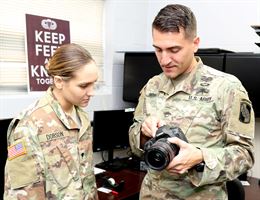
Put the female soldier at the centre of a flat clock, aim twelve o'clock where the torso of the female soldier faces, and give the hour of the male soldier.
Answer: The male soldier is roughly at 11 o'clock from the female soldier.

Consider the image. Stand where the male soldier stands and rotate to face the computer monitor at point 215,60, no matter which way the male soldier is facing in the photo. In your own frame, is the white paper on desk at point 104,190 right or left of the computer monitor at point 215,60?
left

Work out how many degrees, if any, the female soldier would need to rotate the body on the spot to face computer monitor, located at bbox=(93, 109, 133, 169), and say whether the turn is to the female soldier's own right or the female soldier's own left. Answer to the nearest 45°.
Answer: approximately 135° to the female soldier's own left

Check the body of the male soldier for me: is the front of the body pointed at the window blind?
no

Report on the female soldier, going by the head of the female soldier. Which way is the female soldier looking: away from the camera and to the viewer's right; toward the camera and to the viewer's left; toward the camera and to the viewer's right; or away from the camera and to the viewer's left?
toward the camera and to the viewer's right

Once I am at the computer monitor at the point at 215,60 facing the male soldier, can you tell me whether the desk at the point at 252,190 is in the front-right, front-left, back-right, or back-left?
front-left

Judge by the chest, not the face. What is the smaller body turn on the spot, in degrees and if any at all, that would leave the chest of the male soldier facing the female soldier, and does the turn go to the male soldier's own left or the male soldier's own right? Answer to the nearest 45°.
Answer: approximately 45° to the male soldier's own right

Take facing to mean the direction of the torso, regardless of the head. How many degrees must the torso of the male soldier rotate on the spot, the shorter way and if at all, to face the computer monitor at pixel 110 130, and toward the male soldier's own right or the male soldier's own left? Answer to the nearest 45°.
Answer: approximately 90° to the male soldier's own right

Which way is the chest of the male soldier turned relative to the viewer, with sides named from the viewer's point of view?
facing the viewer and to the left of the viewer

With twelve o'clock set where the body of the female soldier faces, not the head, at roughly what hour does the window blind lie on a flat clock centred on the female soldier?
The window blind is roughly at 7 o'clock from the female soldier.

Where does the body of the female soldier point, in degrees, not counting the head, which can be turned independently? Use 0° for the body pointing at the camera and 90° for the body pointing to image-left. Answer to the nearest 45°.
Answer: approximately 315°

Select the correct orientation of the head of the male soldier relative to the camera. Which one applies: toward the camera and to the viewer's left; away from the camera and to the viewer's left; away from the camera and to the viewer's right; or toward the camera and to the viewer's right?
toward the camera and to the viewer's left

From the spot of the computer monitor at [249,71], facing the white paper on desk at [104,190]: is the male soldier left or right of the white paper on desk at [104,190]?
left

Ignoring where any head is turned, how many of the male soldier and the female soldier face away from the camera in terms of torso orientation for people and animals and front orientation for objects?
0
